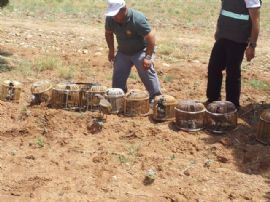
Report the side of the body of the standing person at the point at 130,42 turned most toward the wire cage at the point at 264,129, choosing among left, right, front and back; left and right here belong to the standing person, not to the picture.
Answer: left

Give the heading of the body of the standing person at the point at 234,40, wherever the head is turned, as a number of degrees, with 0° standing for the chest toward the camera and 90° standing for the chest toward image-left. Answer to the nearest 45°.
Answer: approximately 45°

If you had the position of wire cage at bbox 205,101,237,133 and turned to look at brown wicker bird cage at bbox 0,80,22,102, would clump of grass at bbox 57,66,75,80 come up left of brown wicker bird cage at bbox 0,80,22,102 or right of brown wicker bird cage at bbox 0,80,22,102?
right

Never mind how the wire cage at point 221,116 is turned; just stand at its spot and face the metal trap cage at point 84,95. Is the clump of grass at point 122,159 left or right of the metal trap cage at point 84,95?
left

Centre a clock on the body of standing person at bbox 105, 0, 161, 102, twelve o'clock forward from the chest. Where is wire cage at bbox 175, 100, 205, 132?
The wire cage is roughly at 9 o'clock from the standing person.

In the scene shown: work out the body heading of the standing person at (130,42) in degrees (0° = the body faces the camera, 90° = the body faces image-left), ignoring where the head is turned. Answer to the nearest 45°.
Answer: approximately 45°

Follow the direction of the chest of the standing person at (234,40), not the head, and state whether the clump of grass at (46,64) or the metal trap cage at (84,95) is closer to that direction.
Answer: the metal trap cage

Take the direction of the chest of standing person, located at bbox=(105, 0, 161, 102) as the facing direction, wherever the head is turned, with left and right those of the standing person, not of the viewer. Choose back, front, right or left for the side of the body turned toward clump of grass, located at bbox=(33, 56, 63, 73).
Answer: right

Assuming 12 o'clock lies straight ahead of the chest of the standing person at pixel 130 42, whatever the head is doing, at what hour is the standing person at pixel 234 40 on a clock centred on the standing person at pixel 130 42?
the standing person at pixel 234 40 is roughly at 8 o'clock from the standing person at pixel 130 42.

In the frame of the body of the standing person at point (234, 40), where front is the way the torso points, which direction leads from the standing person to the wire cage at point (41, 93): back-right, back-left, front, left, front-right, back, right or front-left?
front-right
